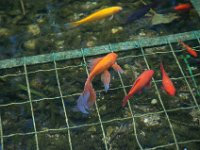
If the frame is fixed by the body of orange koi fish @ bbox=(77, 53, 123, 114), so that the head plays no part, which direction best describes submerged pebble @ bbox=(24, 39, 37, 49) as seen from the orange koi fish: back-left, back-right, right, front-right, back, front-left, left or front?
left

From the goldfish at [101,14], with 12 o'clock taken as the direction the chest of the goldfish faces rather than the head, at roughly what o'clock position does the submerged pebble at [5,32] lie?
The submerged pebble is roughly at 6 o'clock from the goldfish.

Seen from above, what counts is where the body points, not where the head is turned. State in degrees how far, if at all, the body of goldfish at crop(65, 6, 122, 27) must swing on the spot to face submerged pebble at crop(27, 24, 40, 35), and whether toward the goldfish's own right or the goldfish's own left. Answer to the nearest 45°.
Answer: approximately 180°

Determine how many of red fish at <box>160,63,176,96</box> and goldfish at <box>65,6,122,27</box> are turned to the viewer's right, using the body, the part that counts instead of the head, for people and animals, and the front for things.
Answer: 1

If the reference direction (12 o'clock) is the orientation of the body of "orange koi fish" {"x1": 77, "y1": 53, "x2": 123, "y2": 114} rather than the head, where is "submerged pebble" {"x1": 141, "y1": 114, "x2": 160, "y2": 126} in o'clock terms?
The submerged pebble is roughly at 3 o'clock from the orange koi fish.

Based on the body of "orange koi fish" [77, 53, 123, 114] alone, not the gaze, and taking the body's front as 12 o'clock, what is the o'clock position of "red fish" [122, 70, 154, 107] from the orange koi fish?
The red fish is roughly at 2 o'clock from the orange koi fish.

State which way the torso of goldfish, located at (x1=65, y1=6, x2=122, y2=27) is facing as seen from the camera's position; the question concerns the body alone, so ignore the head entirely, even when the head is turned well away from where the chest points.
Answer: to the viewer's right

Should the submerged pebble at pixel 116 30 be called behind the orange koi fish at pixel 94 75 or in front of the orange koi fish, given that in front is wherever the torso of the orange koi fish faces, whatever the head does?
in front
